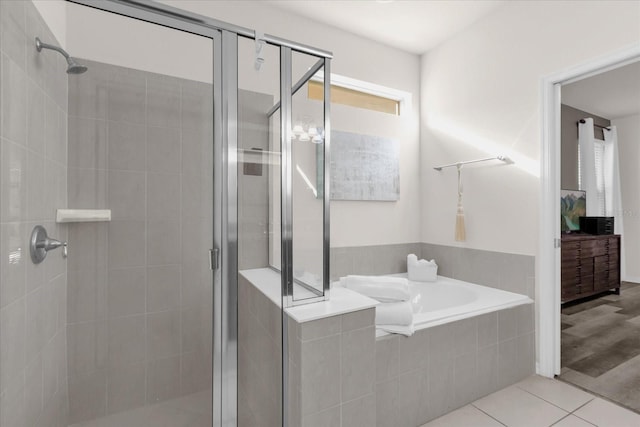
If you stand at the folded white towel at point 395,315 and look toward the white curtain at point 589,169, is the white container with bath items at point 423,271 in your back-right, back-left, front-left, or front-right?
front-left

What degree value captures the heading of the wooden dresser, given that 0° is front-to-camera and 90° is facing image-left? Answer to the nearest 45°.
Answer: approximately 315°

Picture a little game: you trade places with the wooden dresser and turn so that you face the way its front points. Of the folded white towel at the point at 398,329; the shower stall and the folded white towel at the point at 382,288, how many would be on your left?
0

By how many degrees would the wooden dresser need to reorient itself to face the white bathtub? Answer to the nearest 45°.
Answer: approximately 45° to its right

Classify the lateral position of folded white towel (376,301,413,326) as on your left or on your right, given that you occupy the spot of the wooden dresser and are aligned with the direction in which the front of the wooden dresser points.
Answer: on your right

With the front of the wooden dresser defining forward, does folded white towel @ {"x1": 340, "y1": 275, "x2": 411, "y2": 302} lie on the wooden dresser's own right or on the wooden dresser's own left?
on the wooden dresser's own right

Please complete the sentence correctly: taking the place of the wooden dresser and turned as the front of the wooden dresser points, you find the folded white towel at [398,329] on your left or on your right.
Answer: on your right

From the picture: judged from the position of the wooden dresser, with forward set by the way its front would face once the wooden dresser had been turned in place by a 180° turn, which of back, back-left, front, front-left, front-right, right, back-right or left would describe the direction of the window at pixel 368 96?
left

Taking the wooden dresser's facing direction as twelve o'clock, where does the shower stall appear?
The shower stall is roughly at 2 o'clock from the wooden dresser.

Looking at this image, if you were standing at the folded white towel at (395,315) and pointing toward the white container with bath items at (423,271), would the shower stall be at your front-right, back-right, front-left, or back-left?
back-left

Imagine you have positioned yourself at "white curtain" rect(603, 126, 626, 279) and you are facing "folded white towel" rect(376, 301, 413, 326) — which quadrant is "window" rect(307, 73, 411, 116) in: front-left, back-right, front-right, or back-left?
front-right
